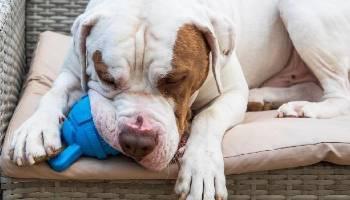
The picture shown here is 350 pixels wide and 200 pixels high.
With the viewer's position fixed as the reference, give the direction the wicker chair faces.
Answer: facing the viewer
